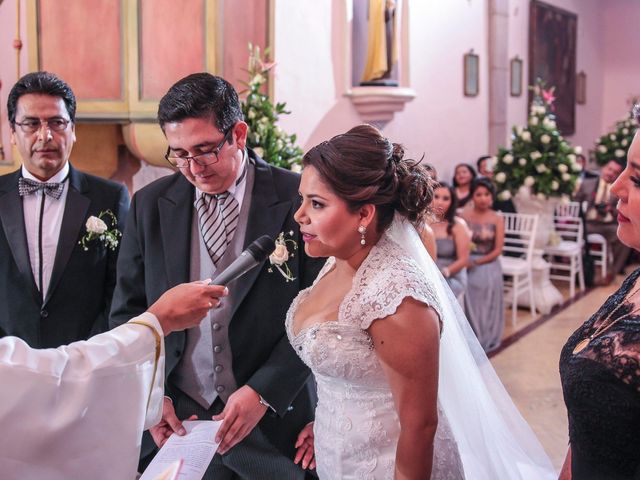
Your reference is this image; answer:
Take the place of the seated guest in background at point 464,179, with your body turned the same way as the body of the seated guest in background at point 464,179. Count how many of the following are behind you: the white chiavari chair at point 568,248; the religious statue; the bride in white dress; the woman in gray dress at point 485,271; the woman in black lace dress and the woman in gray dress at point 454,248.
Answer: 1

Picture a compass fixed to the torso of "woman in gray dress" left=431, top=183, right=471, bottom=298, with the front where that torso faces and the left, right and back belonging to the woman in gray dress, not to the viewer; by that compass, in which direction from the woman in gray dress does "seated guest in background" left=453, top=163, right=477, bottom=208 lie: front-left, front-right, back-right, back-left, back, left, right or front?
back-right

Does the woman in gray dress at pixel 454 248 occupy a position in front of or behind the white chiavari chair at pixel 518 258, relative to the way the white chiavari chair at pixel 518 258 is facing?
in front

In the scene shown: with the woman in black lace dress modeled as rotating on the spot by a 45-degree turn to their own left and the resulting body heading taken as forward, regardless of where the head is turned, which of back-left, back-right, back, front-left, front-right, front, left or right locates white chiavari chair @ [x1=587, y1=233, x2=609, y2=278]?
back-right

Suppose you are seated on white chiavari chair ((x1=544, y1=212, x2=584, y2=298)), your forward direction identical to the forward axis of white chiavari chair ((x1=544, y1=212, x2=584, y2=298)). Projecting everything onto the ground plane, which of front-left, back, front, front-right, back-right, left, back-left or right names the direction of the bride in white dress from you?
front-left

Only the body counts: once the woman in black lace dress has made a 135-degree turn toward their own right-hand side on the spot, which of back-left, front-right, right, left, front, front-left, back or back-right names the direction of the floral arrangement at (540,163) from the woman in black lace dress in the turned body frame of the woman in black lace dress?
front-left

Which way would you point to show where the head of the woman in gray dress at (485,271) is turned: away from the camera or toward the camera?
toward the camera

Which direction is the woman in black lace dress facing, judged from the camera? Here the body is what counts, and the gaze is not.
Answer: to the viewer's left

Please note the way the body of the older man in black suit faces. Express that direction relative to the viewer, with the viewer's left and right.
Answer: facing the viewer

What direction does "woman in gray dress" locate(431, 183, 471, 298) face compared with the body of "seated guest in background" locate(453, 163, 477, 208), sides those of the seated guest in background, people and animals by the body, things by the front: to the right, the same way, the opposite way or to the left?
the same way

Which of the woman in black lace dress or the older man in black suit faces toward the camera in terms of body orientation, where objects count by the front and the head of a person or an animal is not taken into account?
the older man in black suit

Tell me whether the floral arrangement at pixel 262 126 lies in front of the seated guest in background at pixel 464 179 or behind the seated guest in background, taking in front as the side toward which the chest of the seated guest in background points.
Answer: in front

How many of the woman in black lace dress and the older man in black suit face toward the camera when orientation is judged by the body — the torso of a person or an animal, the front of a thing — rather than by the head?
1

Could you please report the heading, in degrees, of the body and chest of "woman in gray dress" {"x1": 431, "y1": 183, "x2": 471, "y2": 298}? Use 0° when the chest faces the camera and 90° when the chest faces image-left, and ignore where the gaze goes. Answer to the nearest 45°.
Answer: approximately 45°

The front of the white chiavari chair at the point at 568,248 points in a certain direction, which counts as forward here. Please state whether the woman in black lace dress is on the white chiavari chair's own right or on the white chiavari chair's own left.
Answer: on the white chiavari chair's own left
